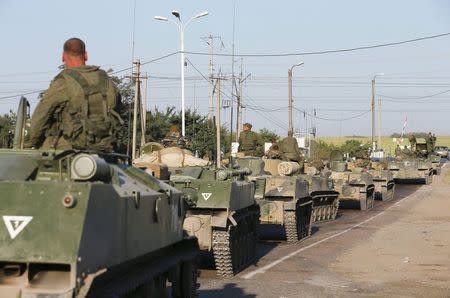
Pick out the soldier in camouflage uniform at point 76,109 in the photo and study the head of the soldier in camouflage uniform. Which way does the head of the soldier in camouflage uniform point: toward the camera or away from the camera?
away from the camera

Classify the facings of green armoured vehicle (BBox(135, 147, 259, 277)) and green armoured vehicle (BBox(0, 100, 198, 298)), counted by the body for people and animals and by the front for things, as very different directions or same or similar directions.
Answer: same or similar directions
